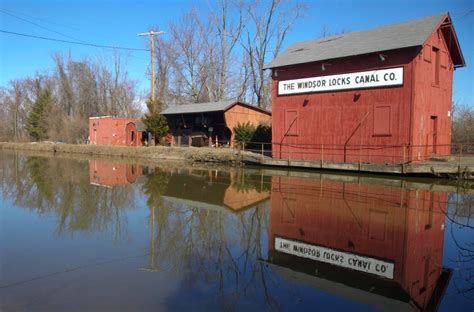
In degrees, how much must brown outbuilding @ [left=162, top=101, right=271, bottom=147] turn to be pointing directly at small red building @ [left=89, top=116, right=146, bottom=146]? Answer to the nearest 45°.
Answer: approximately 90° to its right

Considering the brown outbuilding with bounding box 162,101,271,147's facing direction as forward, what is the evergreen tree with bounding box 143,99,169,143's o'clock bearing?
The evergreen tree is roughly at 2 o'clock from the brown outbuilding.

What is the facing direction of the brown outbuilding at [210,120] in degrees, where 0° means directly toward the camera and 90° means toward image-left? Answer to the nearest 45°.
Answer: approximately 45°

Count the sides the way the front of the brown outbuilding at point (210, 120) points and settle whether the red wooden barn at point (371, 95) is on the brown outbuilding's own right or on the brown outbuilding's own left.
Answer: on the brown outbuilding's own left

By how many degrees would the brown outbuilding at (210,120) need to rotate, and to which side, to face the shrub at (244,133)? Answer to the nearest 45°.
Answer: approximately 90° to its left
